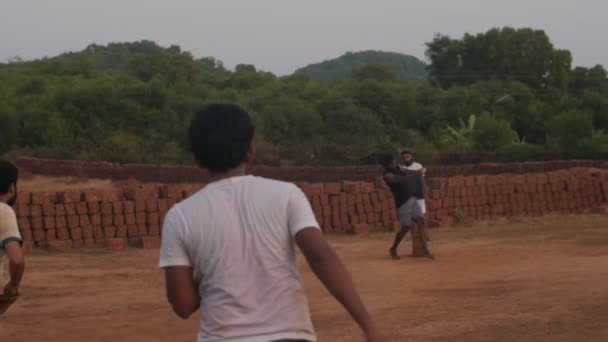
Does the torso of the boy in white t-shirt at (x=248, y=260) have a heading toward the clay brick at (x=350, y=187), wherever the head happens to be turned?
yes

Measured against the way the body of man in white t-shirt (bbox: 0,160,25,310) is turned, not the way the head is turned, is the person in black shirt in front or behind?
in front

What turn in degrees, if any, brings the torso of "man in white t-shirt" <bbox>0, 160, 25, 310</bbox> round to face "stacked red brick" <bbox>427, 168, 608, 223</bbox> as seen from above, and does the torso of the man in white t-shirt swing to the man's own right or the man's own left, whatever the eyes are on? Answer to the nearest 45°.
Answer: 0° — they already face it

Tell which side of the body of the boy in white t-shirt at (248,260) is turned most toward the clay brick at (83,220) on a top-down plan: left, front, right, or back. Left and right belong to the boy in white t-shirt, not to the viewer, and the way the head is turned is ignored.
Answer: front

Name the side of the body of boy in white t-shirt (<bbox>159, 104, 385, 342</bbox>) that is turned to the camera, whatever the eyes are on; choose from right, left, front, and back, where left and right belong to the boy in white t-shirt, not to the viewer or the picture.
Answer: back

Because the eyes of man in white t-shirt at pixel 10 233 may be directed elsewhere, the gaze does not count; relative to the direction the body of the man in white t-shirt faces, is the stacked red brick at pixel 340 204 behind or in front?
in front

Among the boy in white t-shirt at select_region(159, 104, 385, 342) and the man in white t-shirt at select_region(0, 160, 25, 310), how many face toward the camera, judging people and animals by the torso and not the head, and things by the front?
0

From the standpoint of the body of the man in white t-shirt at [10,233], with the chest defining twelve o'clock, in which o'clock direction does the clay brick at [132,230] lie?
The clay brick is roughly at 11 o'clock from the man in white t-shirt.

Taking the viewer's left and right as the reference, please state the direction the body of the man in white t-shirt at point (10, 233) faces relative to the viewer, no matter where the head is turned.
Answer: facing away from the viewer and to the right of the viewer

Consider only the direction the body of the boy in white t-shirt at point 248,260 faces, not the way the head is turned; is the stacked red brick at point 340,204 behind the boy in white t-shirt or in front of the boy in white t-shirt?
in front

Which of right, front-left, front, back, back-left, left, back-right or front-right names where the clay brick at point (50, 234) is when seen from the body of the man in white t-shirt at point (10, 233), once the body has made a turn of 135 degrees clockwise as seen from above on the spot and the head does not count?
back
